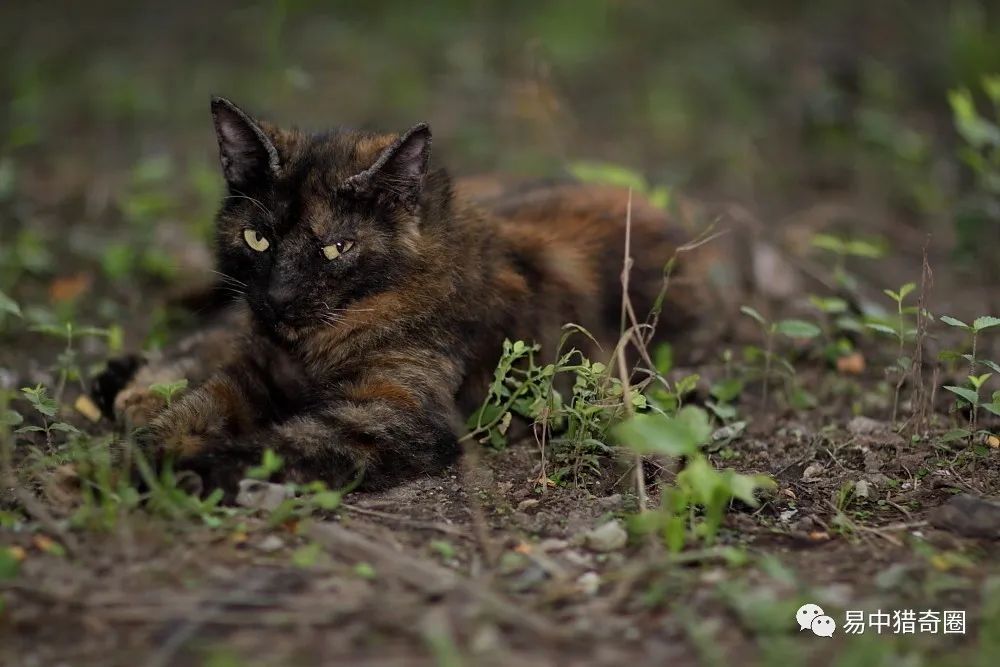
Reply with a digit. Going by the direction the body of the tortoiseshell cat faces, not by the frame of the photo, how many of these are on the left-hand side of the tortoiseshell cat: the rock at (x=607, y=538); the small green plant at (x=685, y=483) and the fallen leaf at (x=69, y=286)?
2

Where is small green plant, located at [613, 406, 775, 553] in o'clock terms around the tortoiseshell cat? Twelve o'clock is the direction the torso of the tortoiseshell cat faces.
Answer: The small green plant is roughly at 9 o'clock from the tortoiseshell cat.

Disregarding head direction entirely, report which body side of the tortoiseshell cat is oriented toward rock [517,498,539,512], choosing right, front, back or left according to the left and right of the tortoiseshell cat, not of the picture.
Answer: left

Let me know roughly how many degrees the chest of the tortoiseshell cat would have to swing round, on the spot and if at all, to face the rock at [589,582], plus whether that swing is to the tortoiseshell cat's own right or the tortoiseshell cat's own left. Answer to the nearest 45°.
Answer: approximately 90° to the tortoiseshell cat's own left

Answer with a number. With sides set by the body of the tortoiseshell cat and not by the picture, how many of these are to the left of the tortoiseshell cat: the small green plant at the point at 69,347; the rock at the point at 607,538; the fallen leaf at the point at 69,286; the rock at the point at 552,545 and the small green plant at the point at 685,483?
3

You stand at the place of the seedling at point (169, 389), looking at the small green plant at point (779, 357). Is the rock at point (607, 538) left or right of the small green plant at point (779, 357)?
right

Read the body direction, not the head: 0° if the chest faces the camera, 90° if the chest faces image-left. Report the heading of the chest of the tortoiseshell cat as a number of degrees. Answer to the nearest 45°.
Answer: approximately 45°
